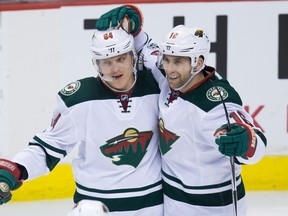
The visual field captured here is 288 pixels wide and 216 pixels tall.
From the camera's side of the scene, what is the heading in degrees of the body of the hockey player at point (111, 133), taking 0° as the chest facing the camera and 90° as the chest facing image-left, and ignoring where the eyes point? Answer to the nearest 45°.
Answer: approximately 0°

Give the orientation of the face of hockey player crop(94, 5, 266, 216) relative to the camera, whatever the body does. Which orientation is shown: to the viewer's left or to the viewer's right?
to the viewer's left

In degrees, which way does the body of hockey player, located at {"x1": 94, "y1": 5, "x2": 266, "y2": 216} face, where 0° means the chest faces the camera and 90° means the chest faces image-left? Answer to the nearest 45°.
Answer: approximately 45°
